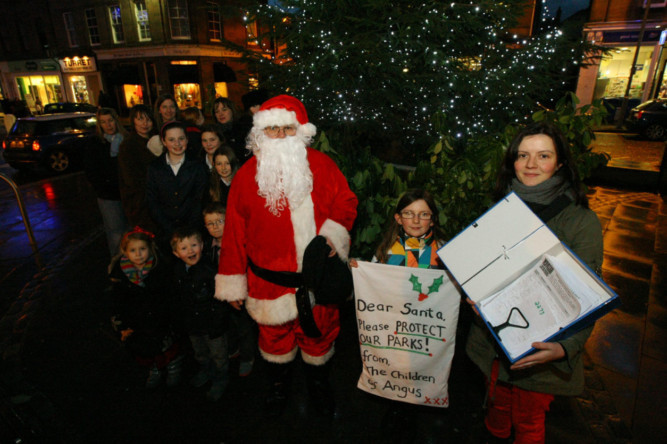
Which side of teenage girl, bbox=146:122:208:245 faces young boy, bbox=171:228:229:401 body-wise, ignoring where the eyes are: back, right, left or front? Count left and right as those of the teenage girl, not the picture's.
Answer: front

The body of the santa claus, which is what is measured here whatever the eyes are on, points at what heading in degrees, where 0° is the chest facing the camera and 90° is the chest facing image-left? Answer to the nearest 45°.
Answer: approximately 0°

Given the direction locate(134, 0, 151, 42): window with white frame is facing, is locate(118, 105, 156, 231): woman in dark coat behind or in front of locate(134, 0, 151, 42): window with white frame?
in front

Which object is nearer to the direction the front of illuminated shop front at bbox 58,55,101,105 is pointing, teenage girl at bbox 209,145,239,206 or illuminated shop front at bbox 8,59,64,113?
the teenage girl

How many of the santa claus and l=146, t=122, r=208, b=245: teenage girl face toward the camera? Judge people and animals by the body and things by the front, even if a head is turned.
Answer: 2

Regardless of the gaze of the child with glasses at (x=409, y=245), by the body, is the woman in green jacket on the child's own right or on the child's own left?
on the child's own left

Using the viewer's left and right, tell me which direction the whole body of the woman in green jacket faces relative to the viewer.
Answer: facing the viewer and to the left of the viewer
